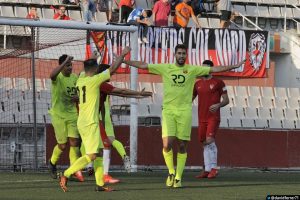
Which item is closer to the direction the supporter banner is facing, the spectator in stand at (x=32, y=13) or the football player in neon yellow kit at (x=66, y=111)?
the football player in neon yellow kit

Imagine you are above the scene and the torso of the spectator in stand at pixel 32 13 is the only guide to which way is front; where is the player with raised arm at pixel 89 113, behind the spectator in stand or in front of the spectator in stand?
in front

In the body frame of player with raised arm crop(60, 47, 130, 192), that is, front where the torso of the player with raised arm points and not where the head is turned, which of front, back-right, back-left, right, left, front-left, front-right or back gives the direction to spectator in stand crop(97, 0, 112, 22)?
front-left

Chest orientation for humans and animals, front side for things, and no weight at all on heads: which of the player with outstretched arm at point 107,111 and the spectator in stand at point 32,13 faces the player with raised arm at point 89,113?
the spectator in stand

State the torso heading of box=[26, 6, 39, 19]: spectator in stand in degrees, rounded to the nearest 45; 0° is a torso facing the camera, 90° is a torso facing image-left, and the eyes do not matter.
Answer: approximately 0°

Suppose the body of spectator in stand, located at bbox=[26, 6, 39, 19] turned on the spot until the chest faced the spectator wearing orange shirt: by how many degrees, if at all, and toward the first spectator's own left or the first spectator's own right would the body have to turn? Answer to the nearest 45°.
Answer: approximately 90° to the first spectator's own left

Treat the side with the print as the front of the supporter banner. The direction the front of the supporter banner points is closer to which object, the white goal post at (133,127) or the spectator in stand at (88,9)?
the white goal post
